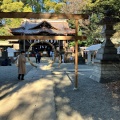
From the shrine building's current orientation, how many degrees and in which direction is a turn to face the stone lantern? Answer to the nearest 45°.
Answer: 0° — it already faces it

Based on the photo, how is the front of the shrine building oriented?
toward the camera
